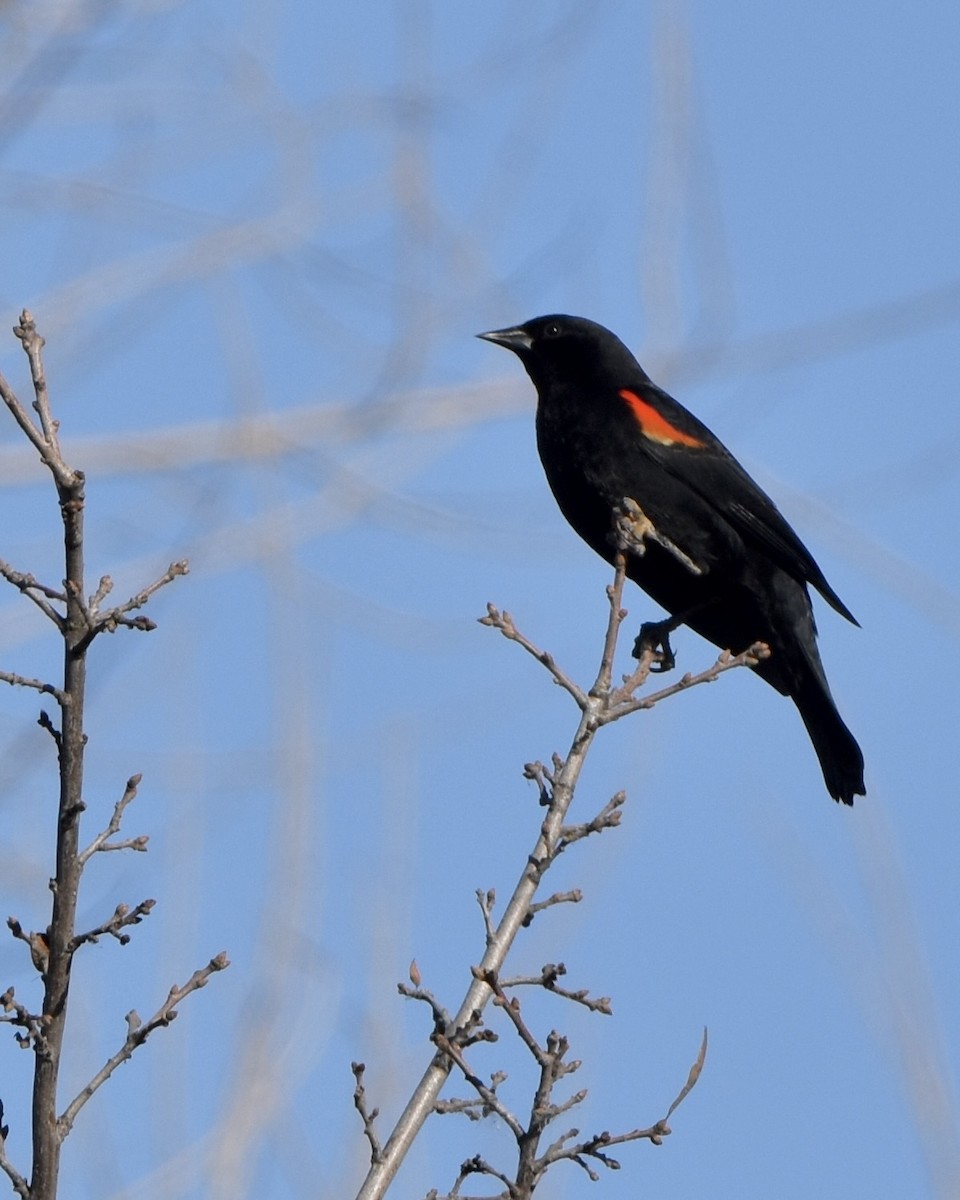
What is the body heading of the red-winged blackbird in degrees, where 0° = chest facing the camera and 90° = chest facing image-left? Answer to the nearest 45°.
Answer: approximately 90°

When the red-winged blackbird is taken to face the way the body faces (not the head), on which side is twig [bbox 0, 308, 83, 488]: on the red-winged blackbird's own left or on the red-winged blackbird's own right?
on the red-winged blackbird's own left
